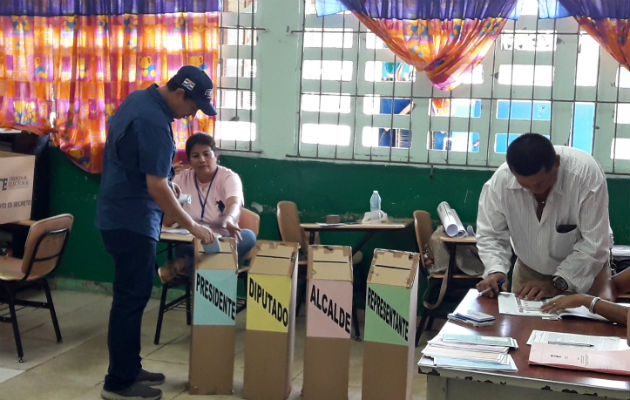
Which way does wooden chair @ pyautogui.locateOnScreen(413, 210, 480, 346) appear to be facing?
to the viewer's right

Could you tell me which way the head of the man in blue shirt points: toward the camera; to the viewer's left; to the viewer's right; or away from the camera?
to the viewer's right

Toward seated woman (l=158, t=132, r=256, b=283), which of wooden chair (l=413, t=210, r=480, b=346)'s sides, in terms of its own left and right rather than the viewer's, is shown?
back

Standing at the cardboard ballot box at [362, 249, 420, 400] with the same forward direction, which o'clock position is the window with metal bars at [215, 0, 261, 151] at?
The window with metal bars is roughly at 5 o'clock from the cardboard ballot box.

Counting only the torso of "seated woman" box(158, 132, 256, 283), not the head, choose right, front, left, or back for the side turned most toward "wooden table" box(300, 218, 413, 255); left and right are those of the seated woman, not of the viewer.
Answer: left

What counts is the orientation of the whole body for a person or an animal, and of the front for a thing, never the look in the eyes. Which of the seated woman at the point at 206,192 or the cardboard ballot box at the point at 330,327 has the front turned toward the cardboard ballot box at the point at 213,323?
the seated woman

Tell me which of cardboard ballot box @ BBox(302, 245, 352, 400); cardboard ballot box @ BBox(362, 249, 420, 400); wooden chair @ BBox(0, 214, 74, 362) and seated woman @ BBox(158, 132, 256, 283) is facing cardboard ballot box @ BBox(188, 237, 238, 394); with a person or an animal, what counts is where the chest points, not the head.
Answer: the seated woman

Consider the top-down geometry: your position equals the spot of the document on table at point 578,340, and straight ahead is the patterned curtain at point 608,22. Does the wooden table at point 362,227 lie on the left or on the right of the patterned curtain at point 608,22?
left

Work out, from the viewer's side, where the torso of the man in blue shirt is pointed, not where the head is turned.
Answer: to the viewer's right

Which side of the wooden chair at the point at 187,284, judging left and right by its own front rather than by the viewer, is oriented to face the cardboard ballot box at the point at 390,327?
left

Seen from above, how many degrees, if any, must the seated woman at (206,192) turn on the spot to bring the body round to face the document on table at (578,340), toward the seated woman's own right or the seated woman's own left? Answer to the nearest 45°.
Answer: approximately 45° to the seated woman's own left

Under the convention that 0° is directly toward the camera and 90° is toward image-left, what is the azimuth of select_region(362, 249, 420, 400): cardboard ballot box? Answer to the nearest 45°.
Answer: approximately 0°
